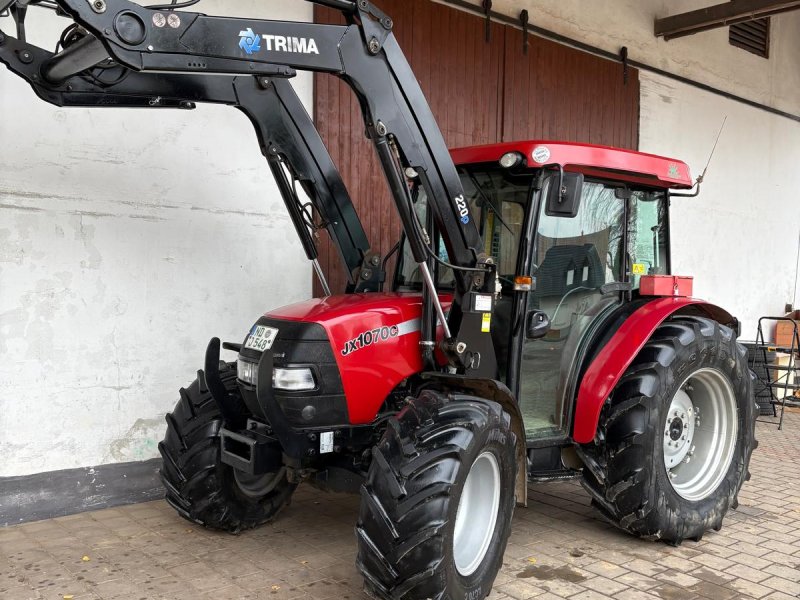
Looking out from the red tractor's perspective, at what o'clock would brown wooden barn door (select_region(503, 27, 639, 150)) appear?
The brown wooden barn door is roughly at 5 o'clock from the red tractor.

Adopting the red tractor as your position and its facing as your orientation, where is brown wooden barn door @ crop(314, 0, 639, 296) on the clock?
The brown wooden barn door is roughly at 5 o'clock from the red tractor.

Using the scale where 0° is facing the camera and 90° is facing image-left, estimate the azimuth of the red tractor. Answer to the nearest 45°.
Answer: approximately 45°
